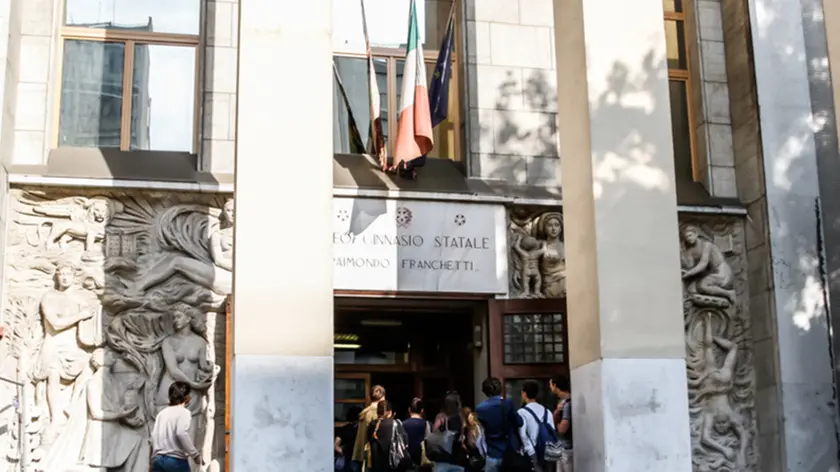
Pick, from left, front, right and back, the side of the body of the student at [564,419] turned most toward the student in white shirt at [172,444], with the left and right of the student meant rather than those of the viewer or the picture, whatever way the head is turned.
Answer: front

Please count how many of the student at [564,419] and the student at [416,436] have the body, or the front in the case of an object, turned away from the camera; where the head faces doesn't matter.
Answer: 1

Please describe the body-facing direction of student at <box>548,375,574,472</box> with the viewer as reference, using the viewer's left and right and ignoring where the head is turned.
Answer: facing to the left of the viewer

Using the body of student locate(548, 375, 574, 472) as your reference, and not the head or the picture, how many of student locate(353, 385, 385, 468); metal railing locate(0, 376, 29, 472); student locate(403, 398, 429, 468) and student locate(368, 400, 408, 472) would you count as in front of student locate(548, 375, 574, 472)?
4

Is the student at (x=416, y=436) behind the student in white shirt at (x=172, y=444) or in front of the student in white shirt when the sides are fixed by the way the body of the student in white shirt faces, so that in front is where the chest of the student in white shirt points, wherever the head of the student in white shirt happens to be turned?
in front

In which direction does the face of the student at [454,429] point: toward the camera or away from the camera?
away from the camera

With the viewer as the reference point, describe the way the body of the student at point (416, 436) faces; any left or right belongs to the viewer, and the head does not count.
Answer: facing away from the viewer

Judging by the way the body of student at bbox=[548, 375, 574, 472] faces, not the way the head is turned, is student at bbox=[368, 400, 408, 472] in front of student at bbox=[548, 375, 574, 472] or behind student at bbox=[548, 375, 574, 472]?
in front

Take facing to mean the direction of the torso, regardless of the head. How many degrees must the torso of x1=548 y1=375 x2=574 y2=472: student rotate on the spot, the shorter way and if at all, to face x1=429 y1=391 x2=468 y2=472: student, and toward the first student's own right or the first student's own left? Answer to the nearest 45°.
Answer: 0° — they already face them

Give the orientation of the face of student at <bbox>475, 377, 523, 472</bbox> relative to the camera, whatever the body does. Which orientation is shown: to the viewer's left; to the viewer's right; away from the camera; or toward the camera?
away from the camera
